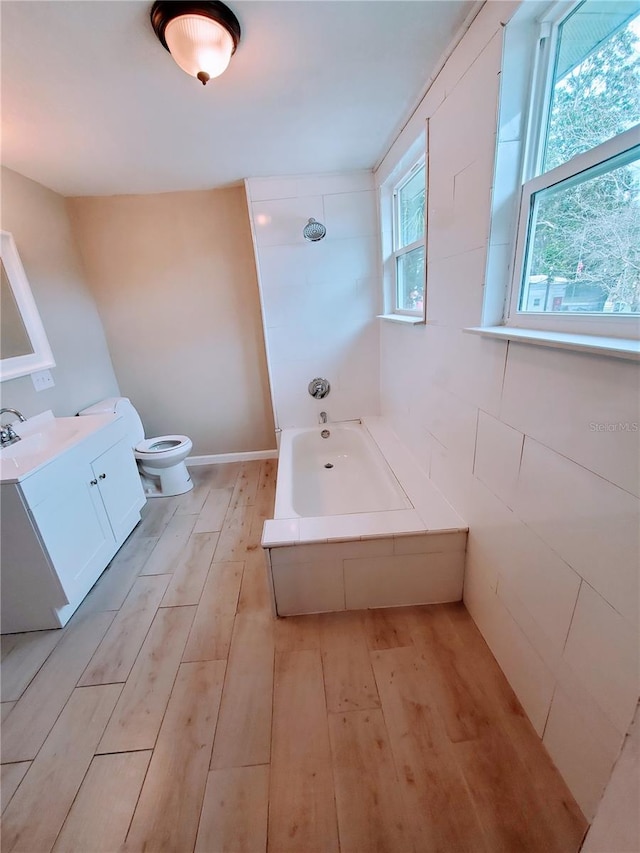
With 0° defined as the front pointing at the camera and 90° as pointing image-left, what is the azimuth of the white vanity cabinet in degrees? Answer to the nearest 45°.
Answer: approximately 315°

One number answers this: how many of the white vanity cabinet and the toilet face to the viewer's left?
0

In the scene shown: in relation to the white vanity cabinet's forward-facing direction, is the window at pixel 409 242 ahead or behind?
ahead

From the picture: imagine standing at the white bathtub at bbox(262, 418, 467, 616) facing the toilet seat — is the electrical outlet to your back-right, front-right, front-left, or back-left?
front-left

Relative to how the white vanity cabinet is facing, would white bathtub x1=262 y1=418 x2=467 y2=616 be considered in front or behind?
in front

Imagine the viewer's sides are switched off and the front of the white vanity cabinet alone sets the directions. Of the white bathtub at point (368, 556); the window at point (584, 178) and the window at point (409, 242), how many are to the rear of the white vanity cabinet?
0

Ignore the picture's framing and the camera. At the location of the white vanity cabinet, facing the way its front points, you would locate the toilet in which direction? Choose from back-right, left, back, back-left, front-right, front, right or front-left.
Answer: left

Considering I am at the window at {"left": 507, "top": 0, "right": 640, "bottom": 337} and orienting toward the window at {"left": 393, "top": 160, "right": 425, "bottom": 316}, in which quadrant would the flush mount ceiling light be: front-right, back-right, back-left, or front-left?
front-left

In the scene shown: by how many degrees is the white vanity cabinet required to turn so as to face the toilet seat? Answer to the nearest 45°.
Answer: approximately 90° to its left

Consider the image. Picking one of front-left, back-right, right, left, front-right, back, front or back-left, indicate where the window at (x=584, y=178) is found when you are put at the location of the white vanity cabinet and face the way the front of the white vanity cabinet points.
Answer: front

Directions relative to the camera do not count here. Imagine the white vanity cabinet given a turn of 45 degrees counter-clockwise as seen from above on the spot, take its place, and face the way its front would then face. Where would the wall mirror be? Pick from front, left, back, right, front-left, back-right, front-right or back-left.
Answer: left
